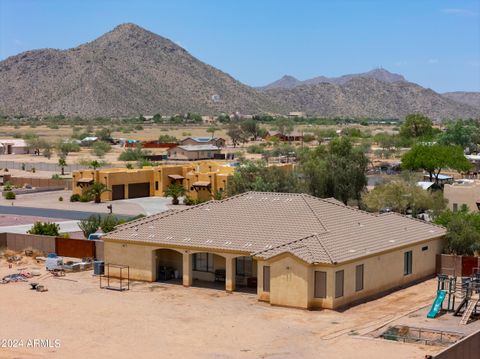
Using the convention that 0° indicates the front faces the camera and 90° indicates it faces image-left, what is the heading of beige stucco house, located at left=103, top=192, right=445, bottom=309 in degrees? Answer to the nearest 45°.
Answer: approximately 225°

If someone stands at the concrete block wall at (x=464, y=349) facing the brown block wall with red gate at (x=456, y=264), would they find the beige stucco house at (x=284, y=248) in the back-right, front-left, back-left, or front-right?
front-left

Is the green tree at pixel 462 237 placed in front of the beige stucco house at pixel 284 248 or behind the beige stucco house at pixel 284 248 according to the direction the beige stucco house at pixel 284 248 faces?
in front

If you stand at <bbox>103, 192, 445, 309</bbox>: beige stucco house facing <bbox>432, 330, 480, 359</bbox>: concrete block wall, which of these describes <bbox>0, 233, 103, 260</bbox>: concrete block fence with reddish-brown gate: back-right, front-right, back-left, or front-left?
back-right

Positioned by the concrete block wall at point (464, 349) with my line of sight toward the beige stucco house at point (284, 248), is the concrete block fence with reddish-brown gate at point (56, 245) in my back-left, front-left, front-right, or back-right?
front-left

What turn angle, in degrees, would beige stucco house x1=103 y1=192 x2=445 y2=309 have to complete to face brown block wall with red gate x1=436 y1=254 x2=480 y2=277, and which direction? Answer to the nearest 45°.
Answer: approximately 45° to its right

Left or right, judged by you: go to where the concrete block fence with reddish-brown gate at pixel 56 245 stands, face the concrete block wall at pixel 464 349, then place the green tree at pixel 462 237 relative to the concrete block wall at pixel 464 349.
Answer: left

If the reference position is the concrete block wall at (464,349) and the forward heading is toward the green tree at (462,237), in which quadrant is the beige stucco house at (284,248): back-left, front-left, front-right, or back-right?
front-left

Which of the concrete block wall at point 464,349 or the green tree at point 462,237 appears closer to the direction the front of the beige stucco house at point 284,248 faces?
the green tree
